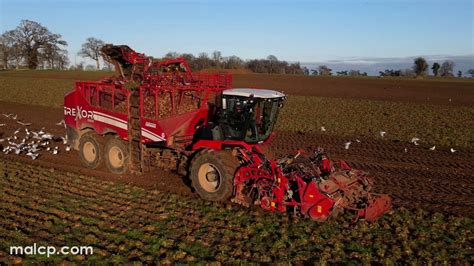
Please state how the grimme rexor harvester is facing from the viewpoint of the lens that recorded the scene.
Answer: facing the viewer and to the right of the viewer
